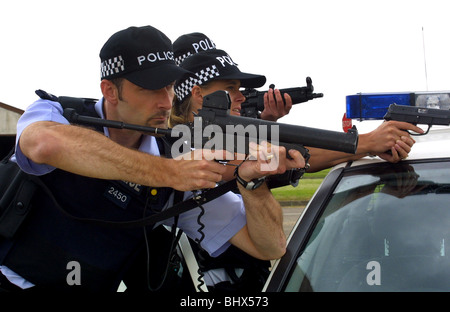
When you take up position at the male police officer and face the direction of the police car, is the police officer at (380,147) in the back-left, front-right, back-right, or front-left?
front-left

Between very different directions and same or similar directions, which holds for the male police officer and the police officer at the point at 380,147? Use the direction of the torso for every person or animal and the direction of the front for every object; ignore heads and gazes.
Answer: same or similar directions

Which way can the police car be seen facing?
toward the camera

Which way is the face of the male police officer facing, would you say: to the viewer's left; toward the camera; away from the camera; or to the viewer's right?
to the viewer's right

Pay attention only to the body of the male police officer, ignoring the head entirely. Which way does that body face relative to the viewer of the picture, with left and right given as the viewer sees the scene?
facing the viewer and to the right of the viewer

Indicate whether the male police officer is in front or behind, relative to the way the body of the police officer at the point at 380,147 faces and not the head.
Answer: behind

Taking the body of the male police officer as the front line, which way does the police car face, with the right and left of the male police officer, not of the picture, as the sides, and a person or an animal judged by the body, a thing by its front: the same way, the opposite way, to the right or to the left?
to the right

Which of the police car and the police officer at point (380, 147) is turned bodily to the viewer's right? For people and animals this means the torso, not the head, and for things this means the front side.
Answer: the police officer

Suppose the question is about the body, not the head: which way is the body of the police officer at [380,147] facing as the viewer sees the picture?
to the viewer's right

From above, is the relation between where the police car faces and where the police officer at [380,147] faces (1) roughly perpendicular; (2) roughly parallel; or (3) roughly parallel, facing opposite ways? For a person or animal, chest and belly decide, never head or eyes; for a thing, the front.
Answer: roughly perpendicular

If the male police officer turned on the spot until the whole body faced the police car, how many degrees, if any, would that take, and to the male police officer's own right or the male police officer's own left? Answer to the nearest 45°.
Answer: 0° — they already face it

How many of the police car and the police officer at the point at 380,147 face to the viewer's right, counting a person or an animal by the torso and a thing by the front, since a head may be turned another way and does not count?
1

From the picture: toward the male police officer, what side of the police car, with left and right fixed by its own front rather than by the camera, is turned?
right

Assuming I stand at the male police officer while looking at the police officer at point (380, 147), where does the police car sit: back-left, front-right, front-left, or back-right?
front-right
